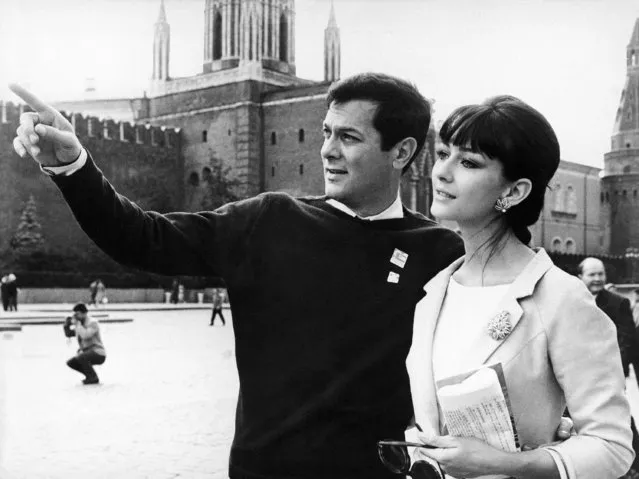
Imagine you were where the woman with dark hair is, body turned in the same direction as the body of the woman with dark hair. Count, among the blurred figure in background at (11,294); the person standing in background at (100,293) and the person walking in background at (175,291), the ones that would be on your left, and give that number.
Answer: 0

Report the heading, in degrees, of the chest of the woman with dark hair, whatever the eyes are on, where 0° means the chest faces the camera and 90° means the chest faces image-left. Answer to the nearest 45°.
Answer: approximately 45°

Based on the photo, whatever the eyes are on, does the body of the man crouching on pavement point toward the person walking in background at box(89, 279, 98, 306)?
no

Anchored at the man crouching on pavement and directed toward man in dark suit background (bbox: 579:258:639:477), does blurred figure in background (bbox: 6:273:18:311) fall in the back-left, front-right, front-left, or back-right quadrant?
back-left

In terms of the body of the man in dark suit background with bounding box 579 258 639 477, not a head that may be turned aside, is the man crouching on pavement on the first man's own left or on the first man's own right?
on the first man's own right

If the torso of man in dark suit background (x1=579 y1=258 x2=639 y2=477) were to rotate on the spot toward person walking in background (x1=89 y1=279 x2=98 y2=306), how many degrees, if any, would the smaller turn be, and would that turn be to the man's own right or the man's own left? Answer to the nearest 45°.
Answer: approximately 90° to the man's own right

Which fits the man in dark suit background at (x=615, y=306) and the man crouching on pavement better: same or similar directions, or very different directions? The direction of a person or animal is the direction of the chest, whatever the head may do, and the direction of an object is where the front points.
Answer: same or similar directions

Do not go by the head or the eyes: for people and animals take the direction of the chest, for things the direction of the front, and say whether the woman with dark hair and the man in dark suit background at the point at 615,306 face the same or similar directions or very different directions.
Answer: same or similar directions

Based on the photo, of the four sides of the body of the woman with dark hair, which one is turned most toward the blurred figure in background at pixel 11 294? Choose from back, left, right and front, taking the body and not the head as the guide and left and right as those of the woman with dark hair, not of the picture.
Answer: right

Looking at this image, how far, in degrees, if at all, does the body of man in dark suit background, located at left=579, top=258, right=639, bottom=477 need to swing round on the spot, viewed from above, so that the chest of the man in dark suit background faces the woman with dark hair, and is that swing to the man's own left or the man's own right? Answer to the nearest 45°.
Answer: approximately 45° to the man's own left

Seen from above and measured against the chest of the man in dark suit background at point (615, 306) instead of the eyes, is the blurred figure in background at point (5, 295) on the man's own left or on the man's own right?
on the man's own right

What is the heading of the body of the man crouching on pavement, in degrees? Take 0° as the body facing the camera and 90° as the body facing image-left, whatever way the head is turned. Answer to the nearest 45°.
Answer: approximately 90°

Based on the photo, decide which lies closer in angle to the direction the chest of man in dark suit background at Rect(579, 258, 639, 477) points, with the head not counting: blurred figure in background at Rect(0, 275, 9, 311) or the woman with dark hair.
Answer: the woman with dark hair

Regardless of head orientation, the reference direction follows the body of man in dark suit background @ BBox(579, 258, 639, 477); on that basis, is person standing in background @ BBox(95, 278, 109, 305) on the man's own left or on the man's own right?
on the man's own right

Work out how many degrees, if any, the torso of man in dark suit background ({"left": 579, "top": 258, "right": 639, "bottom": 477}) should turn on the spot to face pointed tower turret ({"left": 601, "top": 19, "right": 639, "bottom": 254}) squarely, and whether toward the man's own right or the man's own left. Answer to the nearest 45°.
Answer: approximately 135° to the man's own right

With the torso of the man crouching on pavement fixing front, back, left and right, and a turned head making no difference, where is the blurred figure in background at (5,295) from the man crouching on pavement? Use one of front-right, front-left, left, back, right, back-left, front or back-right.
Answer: right

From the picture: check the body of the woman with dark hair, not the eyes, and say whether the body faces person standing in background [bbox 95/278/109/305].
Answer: no
